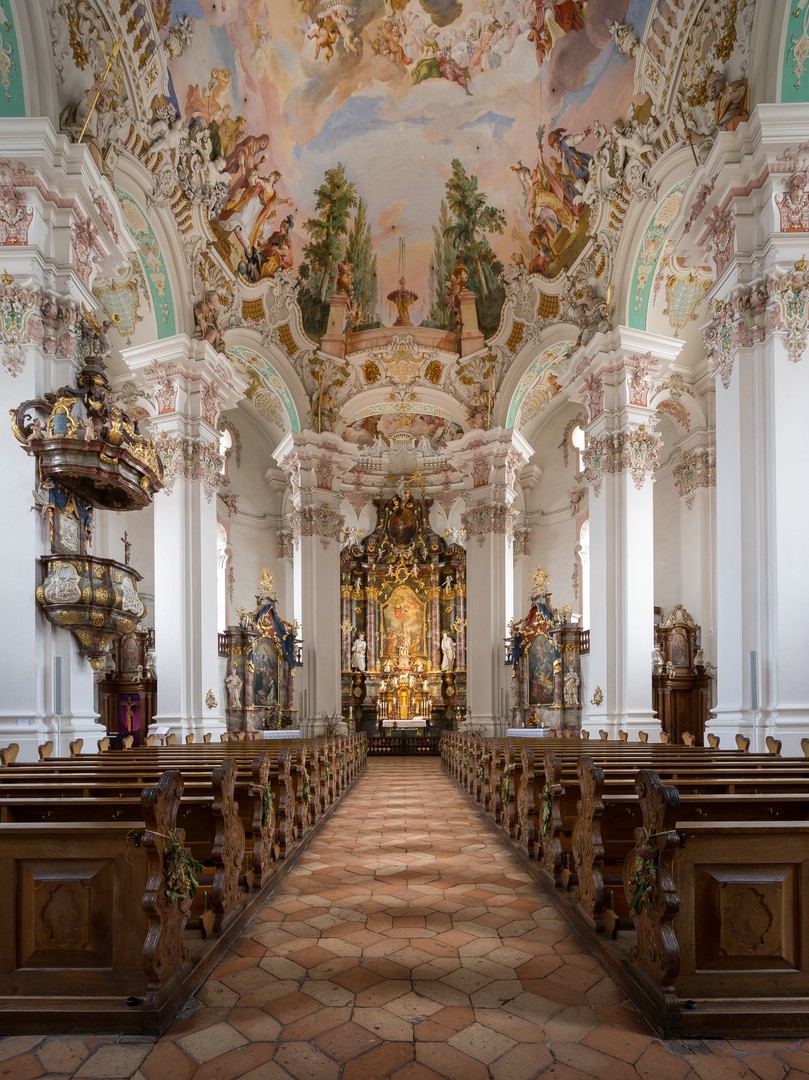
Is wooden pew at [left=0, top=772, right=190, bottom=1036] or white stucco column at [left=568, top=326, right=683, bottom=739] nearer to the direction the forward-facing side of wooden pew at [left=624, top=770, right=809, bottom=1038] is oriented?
the white stucco column

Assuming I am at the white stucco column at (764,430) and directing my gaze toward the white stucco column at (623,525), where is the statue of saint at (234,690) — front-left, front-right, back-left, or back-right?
front-left

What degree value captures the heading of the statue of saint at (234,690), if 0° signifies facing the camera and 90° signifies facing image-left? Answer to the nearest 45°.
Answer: approximately 315°

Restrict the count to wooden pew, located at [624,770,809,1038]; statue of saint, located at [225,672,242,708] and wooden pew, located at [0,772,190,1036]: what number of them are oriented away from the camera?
2

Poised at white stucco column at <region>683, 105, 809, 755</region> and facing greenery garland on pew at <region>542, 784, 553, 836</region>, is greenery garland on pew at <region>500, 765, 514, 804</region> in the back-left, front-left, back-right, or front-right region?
front-right

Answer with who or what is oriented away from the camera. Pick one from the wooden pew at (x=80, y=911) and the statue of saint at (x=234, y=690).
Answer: the wooden pew

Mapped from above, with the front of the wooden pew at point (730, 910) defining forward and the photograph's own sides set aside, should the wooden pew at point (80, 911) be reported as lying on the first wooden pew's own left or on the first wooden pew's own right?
on the first wooden pew's own left

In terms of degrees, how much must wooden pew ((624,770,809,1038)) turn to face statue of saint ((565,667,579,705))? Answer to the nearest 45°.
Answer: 0° — it already faces it

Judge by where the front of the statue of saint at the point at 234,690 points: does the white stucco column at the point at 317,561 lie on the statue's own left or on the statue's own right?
on the statue's own left

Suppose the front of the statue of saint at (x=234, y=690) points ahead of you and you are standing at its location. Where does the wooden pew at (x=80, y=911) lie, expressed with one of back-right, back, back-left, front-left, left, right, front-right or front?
front-right

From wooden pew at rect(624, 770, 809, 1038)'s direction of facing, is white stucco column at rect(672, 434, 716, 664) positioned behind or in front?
in front

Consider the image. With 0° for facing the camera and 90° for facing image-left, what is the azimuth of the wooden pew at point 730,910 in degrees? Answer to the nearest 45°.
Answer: approximately 180°

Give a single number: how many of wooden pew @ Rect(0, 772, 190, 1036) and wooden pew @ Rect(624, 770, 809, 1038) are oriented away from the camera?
2

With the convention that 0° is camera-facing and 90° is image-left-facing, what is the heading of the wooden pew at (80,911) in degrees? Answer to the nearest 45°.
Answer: approximately 180°

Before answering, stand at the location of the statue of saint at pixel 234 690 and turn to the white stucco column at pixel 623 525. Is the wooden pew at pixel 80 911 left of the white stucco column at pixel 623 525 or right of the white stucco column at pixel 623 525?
right
